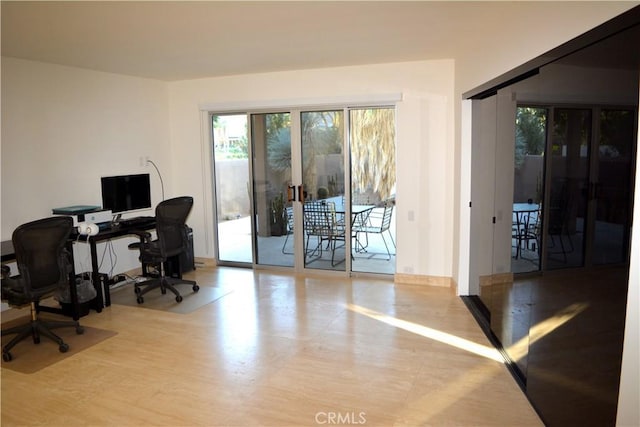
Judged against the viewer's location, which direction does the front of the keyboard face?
facing the viewer and to the right of the viewer

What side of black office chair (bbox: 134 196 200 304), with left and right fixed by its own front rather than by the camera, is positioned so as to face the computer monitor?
front

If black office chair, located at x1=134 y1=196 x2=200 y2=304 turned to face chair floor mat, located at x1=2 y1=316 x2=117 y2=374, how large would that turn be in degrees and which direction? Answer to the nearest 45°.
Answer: approximately 90° to its left

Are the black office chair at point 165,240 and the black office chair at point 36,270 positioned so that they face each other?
no

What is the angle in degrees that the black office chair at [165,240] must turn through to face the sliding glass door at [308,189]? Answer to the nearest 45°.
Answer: approximately 135° to its right

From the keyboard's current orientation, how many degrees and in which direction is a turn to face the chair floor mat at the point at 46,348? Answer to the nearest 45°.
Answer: approximately 90° to its right

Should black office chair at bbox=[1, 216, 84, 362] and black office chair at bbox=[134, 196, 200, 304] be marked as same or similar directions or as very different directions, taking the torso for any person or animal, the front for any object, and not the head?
same or similar directions

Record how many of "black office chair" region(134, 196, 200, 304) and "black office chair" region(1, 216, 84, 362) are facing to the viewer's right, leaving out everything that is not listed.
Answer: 0

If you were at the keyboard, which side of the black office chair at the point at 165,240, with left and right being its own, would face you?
front

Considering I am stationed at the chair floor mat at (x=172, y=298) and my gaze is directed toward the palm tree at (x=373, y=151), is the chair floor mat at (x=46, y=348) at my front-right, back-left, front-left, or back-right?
back-right

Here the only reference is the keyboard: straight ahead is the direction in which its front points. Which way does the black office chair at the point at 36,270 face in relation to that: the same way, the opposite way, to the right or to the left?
the opposite way

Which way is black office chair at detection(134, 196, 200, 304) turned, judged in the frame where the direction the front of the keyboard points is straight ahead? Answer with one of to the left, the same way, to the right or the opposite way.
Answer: the opposite way
